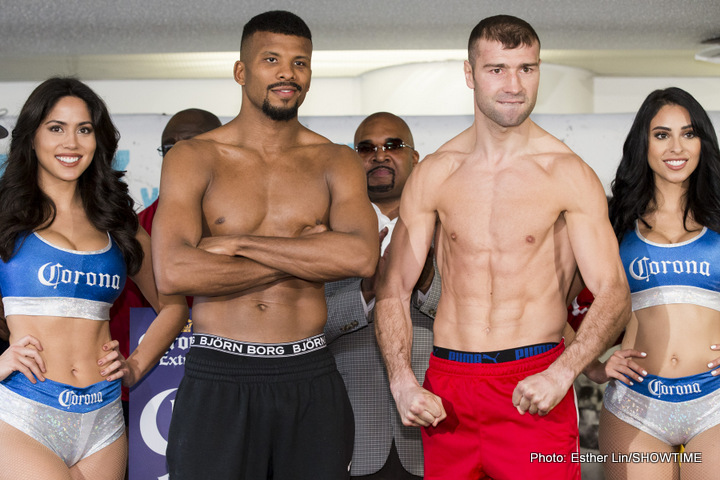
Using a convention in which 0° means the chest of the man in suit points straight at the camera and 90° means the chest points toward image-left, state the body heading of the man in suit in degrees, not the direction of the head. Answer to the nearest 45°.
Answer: approximately 0°
